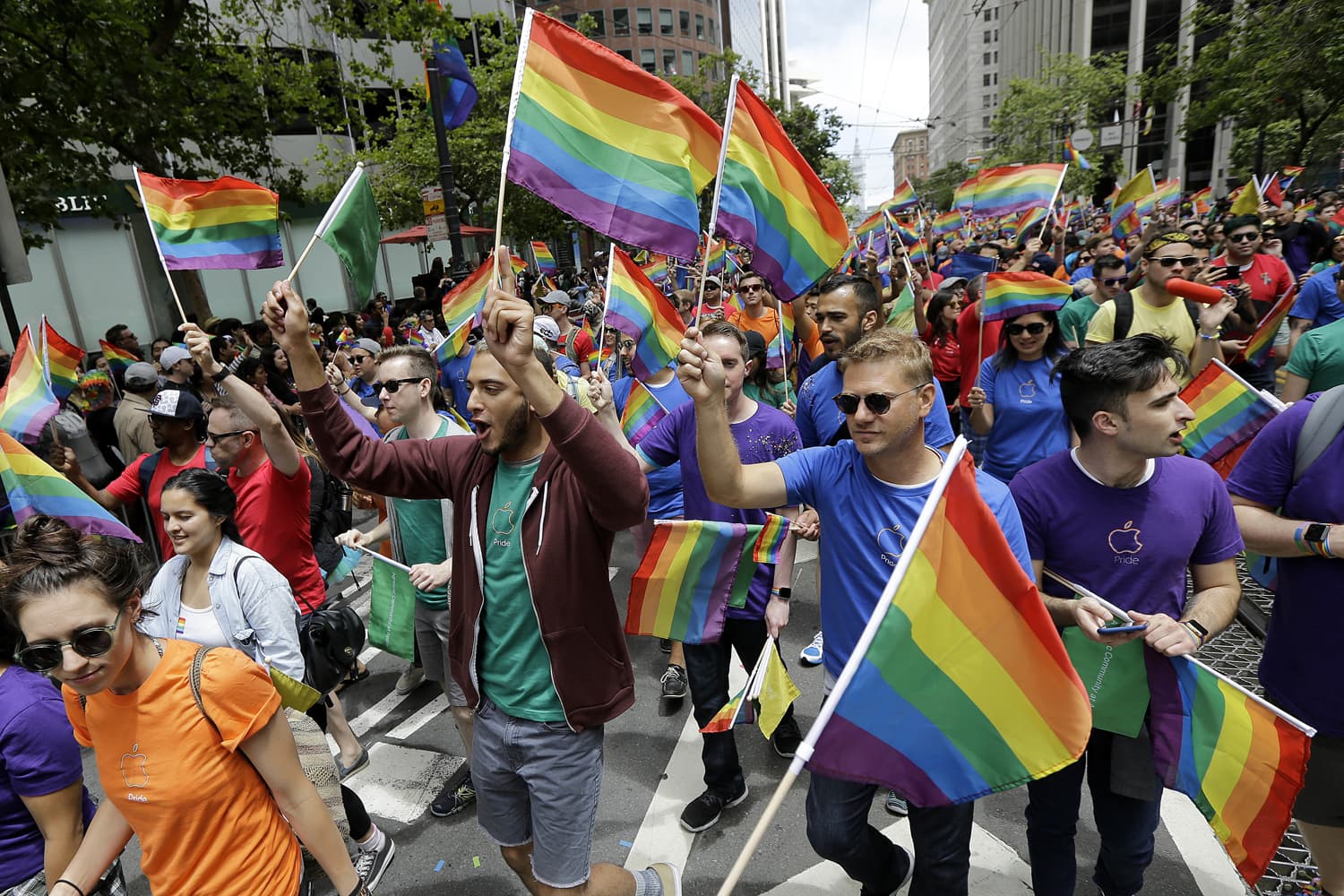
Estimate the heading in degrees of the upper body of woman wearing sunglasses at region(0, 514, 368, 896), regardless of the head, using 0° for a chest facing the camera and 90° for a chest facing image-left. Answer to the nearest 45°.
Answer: approximately 45°

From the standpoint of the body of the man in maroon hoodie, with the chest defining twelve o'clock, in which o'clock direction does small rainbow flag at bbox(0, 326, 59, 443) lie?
The small rainbow flag is roughly at 3 o'clock from the man in maroon hoodie.

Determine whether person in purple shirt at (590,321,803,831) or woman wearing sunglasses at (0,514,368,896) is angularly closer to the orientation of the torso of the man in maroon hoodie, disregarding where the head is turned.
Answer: the woman wearing sunglasses

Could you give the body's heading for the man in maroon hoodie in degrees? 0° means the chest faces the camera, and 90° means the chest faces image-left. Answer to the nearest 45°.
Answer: approximately 45°

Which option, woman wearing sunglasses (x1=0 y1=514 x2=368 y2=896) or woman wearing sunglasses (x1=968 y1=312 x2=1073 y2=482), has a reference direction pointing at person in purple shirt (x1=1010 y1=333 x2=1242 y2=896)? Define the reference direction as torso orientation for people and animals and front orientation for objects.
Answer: woman wearing sunglasses (x1=968 y1=312 x2=1073 y2=482)

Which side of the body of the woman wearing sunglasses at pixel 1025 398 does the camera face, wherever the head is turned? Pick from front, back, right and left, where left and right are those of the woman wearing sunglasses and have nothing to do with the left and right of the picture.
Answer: front

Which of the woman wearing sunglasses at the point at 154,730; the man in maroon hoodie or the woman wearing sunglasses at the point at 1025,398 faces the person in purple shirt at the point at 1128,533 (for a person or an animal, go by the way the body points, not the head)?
the woman wearing sunglasses at the point at 1025,398

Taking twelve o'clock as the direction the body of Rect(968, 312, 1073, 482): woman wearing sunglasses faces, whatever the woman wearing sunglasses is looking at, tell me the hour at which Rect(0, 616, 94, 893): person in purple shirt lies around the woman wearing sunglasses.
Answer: The person in purple shirt is roughly at 1 o'clock from the woman wearing sunglasses.

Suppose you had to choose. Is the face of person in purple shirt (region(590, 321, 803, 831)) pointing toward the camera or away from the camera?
toward the camera

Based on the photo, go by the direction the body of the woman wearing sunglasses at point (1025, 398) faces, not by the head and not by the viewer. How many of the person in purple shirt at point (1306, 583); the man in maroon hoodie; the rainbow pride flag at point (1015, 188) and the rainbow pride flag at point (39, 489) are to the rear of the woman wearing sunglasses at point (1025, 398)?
1

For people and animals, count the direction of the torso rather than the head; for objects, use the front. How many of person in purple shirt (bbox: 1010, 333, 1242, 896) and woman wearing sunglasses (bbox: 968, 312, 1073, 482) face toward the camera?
2
